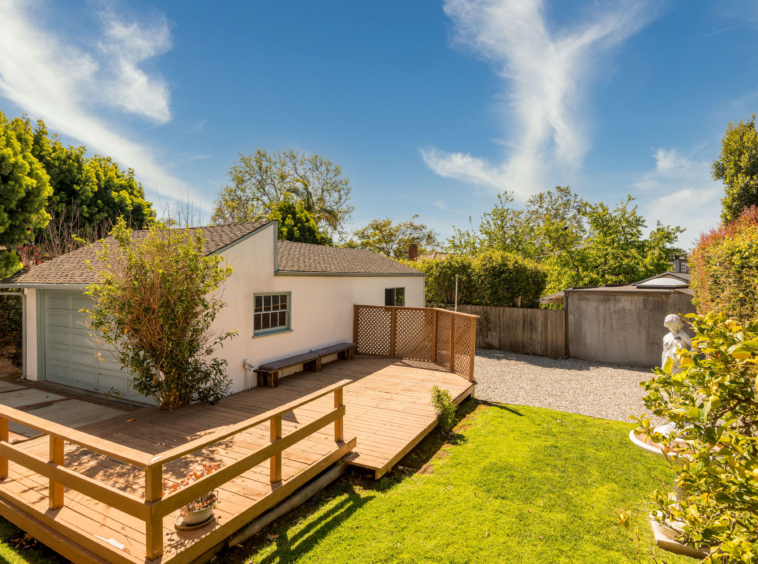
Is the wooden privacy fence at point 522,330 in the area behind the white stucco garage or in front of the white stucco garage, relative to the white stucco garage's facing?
behind

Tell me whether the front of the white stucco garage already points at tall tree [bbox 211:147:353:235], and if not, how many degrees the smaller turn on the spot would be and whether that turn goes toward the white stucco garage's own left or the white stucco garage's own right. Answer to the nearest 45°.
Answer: approximately 135° to the white stucco garage's own right

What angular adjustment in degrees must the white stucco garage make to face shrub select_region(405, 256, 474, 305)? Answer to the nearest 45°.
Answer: approximately 180°

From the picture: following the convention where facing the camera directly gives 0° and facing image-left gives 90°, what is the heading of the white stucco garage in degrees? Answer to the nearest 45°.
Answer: approximately 45°

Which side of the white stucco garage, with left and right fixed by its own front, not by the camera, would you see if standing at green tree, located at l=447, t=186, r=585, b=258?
back

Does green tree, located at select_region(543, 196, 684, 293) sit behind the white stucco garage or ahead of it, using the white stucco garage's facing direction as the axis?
behind

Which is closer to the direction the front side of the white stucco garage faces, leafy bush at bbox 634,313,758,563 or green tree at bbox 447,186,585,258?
the leafy bush

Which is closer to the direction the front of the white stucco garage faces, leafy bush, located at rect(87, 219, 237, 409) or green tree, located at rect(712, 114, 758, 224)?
the leafy bush

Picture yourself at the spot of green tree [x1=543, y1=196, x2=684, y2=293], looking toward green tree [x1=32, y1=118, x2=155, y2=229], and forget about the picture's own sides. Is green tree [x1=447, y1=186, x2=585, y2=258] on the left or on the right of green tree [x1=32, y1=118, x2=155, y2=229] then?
right
